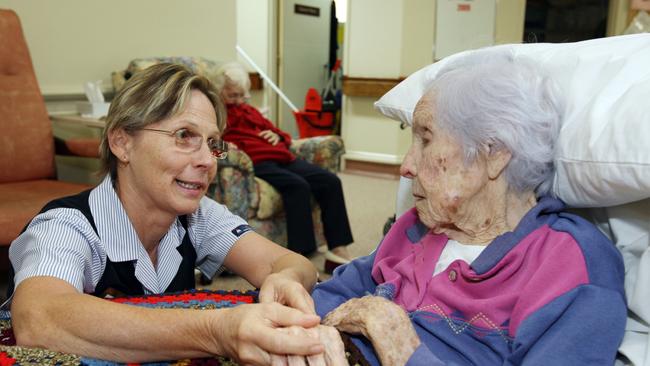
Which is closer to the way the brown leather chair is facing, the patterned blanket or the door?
the patterned blanket

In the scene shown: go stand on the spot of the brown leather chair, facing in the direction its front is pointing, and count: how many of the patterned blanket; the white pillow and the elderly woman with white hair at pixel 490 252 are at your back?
0

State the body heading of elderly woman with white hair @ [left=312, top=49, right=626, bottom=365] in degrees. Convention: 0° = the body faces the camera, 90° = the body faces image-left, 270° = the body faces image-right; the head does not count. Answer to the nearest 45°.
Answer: approximately 45°

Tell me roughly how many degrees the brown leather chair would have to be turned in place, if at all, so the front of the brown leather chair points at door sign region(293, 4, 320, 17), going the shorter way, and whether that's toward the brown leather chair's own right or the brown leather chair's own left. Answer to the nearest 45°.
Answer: approximately 90° to the brown leather chair's own left

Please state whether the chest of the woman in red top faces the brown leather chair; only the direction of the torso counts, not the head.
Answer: no

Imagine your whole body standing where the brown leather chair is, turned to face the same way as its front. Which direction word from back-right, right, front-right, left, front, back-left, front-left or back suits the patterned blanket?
front-right

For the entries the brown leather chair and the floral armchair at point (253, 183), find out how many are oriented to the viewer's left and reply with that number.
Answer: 0

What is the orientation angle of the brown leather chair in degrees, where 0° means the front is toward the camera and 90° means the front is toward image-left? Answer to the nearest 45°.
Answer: approximately 315°

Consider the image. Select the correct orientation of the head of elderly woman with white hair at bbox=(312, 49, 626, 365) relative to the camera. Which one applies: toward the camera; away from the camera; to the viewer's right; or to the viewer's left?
to the viewer's left

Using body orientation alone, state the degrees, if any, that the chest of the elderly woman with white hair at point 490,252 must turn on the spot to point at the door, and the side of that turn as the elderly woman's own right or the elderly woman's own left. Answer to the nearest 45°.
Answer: approximately 135° to the elderly woman's own right

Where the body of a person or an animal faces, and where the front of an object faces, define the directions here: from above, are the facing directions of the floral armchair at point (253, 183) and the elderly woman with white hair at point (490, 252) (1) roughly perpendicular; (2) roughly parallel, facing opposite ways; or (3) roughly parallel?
roughly perpendicular

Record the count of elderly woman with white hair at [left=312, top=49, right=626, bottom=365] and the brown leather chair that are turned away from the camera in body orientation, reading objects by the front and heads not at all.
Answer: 0

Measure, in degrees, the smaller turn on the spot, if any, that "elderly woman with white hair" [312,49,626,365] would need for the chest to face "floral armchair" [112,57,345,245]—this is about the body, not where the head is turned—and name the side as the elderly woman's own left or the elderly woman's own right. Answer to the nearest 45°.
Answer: approximately 90° to the elderly woman's own right

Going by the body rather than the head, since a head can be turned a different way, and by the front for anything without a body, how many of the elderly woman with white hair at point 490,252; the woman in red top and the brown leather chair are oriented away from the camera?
0

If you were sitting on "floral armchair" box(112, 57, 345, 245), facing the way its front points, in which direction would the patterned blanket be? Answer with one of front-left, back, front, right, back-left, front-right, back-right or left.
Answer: front-right

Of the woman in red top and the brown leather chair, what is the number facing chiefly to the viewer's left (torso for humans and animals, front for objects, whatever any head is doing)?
0

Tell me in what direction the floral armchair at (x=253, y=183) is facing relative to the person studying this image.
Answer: facing the viewer and to the right of the viewer

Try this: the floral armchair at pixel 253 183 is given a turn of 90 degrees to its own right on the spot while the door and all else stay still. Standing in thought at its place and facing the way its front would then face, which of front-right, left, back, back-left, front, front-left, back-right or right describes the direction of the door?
back-right
